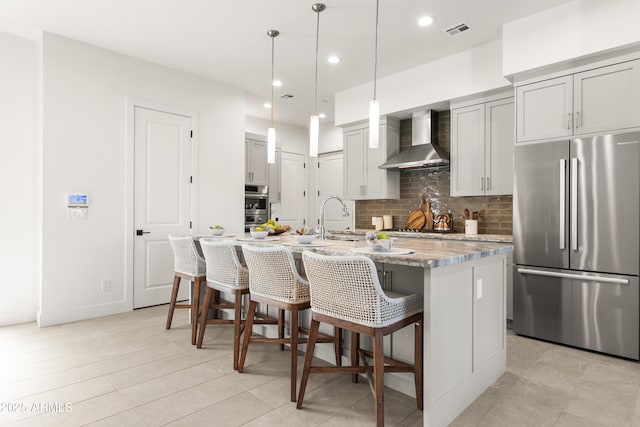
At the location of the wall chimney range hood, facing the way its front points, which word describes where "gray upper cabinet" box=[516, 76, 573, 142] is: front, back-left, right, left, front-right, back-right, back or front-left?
left

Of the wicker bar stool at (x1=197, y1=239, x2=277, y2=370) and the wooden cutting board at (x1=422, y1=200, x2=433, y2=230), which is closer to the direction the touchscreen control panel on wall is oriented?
the wicker bar stool

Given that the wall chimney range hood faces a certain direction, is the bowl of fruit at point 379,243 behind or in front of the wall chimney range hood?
in front

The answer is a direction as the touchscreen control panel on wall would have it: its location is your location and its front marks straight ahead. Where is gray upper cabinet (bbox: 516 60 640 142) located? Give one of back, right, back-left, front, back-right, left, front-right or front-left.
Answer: front-left

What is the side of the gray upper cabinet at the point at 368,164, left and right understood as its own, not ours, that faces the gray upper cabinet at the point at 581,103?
left

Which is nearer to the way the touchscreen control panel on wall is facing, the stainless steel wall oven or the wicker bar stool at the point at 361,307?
the wicker bar stool

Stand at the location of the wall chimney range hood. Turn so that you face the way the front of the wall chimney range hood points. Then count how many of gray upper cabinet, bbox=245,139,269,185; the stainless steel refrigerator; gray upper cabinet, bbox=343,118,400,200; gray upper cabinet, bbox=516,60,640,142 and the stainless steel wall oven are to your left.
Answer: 2

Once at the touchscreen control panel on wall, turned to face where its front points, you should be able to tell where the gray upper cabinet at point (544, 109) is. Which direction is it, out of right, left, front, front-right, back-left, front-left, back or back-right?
front-left

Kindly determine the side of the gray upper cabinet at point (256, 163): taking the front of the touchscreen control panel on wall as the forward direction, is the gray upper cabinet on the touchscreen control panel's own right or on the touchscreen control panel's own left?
on the touchscreen control panel's own left

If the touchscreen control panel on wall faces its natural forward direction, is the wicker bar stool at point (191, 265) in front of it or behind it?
in front

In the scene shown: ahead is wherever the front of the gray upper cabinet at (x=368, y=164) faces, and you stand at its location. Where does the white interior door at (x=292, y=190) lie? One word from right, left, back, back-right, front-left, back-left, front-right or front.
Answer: right

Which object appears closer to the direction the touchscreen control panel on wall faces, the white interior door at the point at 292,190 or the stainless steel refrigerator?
the stainless steel refrigerator

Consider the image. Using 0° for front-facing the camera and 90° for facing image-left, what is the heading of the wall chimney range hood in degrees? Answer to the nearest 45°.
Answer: approximately 45°

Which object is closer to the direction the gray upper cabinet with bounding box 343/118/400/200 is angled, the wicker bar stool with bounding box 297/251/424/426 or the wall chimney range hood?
the wicker bar stool

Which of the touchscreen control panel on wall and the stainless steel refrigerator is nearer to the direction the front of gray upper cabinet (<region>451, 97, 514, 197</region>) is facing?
the touchscreen control panel on wall
